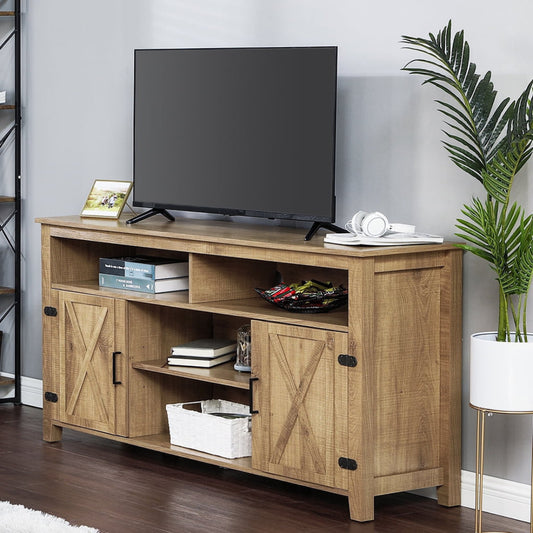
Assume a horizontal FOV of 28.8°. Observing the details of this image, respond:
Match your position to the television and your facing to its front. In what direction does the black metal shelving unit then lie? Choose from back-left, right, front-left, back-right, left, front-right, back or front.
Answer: right

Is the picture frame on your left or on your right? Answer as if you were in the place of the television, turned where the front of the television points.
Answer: on your right

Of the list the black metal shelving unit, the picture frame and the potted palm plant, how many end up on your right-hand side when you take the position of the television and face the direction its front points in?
2

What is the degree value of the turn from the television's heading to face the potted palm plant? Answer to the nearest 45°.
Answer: approximately 90° to its left
